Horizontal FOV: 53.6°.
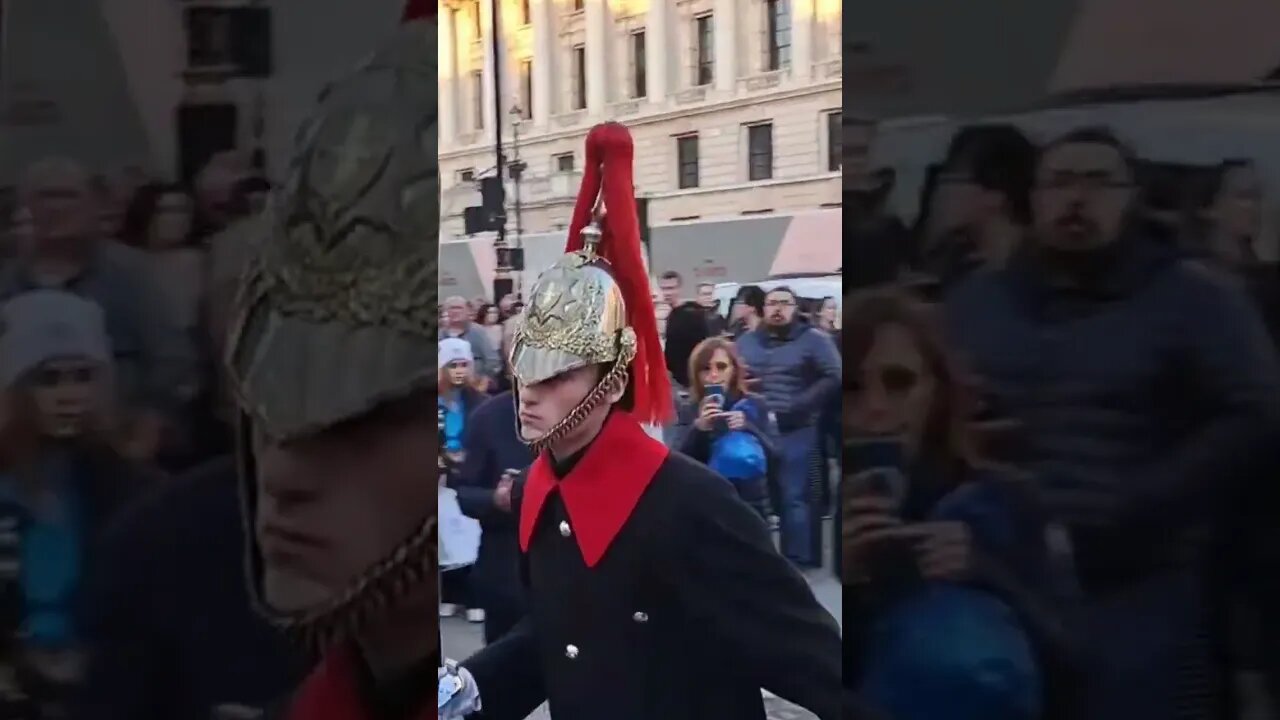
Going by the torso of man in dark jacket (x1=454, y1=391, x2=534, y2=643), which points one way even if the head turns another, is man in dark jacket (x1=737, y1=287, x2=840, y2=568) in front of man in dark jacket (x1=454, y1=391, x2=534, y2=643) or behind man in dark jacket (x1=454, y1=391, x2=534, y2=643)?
in front

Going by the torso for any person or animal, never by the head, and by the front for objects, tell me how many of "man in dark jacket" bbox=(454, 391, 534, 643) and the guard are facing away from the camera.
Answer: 0

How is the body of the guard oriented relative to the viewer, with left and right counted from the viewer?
facing the viewer and to the left of the viewer

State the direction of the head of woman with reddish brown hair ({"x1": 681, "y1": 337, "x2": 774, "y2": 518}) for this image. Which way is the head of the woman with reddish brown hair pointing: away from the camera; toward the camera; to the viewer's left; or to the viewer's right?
toward the camera

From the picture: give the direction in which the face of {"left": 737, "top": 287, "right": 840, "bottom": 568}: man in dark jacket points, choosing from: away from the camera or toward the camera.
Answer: toward the camera

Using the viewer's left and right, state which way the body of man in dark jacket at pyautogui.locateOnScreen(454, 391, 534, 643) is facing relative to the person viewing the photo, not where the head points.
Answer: facing the viewer and to the right of the viewer
